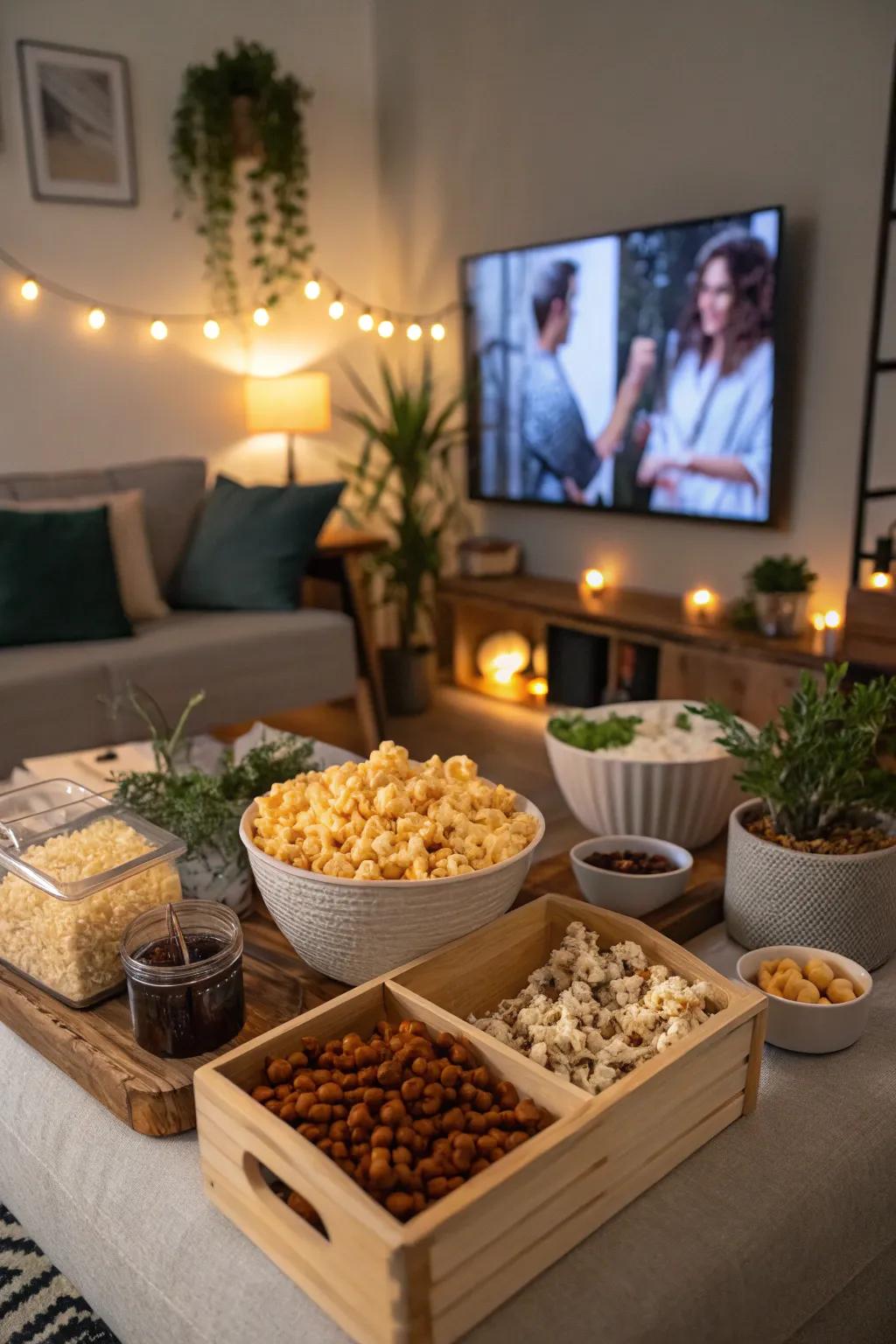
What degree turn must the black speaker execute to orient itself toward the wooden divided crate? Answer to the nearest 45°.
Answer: approximately 45° to its left

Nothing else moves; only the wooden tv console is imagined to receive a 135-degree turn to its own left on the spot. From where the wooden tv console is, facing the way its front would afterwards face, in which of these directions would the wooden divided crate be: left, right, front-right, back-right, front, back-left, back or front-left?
right

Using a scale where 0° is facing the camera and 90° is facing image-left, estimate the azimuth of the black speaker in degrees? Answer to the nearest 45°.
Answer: approximately 45°

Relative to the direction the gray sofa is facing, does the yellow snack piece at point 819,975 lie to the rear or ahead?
ahead

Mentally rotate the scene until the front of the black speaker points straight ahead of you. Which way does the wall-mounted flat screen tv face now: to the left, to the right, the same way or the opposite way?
the same way

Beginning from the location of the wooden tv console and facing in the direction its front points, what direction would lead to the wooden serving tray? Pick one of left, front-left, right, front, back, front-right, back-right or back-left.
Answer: front-left

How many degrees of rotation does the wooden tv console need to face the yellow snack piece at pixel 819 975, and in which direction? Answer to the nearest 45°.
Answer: approximately 45° to its left

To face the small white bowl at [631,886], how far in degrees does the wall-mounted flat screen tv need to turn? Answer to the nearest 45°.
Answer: approximately 45° to its left

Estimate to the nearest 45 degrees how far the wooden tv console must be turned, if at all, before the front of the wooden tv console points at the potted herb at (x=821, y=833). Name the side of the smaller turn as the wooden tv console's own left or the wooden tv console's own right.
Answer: approximately 45° to the wooden tv console's own left

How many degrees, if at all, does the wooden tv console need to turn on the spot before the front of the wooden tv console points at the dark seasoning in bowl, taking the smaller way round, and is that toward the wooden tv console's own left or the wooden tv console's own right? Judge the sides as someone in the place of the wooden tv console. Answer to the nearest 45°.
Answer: approximately 45° to the wooden tv console's own left

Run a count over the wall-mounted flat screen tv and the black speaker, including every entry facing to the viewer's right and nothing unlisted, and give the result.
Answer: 0

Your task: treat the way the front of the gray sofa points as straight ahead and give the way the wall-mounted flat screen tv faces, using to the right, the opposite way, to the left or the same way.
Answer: to the right

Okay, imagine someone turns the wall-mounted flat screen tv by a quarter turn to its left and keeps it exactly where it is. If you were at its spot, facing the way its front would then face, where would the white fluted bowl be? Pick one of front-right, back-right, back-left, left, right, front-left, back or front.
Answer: front-right

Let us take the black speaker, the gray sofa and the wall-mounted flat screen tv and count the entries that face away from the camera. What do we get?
0

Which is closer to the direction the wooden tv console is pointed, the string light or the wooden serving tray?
the wooden serving tray

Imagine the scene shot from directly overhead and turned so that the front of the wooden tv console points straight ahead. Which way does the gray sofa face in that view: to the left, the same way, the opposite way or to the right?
to the left

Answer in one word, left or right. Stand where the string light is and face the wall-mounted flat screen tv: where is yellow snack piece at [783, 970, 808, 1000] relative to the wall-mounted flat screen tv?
right

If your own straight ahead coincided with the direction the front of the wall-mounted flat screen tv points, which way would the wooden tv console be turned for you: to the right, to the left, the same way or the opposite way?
the same way
